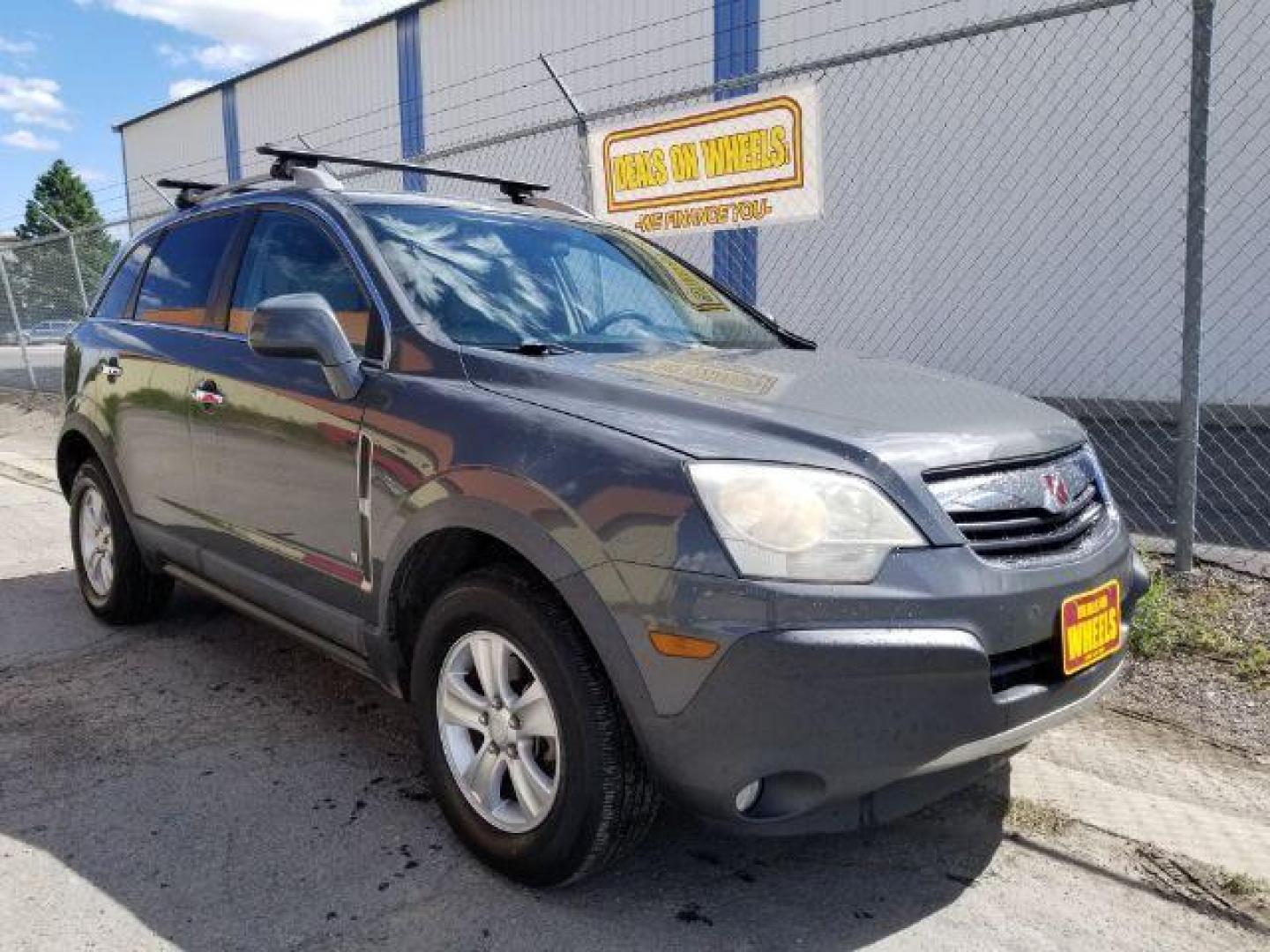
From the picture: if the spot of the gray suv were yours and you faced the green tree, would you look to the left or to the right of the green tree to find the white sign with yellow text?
right

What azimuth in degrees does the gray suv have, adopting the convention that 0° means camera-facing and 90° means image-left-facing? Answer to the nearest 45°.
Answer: approximately 315°

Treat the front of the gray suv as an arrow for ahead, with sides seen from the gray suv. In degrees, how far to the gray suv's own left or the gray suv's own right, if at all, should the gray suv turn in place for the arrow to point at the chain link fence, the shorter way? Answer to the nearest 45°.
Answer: approximately 90° to the gray suv's own left

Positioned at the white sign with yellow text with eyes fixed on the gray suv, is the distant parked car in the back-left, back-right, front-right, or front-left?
back-right

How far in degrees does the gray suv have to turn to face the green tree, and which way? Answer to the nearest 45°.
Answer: approximately 180°

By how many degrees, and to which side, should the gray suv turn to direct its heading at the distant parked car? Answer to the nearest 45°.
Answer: approximately 180°

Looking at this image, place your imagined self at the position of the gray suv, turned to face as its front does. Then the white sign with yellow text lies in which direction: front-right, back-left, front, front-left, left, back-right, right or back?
back-left
